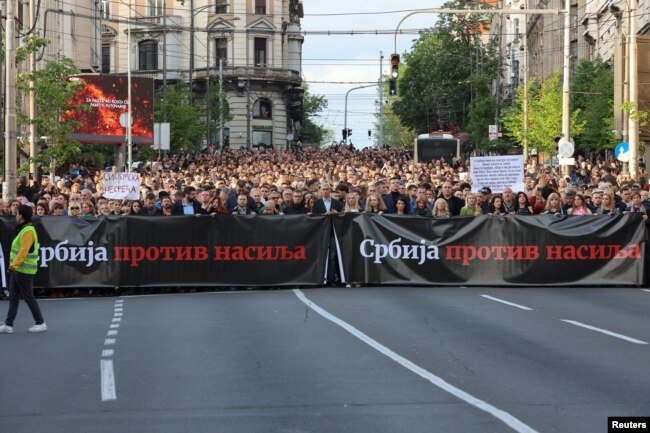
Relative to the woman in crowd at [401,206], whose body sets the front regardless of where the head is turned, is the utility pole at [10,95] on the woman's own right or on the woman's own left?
on the woman's own right

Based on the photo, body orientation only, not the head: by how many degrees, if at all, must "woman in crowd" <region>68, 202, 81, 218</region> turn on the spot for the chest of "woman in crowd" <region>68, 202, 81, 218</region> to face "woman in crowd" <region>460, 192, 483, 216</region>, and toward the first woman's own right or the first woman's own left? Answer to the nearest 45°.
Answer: approximately 90° to the first woman's own left

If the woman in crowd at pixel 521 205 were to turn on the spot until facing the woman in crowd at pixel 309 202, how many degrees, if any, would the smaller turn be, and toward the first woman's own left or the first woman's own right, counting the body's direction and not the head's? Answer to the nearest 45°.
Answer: approximately 90° to the first woman's own right

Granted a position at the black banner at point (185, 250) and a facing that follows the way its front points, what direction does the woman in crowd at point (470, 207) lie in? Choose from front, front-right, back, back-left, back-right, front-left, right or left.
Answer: left

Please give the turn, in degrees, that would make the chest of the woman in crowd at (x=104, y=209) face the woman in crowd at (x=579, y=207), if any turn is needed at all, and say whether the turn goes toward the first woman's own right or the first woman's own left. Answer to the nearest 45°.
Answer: approximately 90° to the first woman's own left

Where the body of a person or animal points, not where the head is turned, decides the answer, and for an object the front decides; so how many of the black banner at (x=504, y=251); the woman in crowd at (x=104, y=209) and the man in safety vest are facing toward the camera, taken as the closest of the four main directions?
2

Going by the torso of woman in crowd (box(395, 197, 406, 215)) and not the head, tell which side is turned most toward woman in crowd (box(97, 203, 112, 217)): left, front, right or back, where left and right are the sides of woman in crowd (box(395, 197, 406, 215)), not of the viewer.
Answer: right

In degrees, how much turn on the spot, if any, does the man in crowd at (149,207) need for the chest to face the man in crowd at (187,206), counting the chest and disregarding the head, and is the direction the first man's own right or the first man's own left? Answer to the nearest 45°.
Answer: approximately 90° to the first man's own left

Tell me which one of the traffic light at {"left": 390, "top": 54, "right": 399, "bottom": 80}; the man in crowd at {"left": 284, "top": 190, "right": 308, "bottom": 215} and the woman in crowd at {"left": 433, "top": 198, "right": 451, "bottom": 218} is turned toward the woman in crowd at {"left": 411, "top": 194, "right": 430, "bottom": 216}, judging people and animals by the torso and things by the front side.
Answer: the traffic light
